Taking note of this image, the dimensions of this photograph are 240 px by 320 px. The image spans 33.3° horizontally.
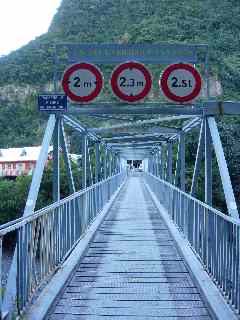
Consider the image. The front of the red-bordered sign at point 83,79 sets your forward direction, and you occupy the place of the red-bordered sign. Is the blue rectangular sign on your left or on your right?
on your right

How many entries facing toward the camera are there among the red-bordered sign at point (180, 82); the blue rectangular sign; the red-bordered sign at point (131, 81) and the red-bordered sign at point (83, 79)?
4

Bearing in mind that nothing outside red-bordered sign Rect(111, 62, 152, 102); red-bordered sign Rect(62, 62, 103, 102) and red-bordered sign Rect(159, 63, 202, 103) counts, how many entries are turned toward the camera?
3

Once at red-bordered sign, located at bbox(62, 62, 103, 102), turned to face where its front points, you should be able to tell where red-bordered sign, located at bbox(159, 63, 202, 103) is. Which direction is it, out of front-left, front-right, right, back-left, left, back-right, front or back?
left

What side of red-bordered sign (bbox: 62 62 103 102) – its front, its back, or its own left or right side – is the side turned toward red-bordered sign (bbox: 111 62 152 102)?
left

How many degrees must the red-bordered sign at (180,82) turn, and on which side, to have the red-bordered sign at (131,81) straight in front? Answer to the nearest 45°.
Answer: approximately 90° to its right

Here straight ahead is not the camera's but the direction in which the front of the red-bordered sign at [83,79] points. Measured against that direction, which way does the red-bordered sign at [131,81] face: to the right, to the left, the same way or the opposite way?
the same way

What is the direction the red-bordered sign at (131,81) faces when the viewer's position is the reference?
facing the viewer

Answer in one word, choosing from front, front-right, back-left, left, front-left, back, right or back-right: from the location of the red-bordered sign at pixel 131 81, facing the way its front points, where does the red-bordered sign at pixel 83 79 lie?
right

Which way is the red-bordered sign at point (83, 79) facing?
toward the camera

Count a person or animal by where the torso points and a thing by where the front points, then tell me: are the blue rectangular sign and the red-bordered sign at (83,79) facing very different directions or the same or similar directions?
same or similar directions

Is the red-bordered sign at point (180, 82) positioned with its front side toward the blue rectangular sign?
no

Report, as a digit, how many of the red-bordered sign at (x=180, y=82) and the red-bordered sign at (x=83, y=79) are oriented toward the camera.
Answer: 2

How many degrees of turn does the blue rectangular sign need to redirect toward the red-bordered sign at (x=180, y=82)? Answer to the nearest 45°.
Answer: approximately 90° to its left

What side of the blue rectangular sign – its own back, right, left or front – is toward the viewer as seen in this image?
front

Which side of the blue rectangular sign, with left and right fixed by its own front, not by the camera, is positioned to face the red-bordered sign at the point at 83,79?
left

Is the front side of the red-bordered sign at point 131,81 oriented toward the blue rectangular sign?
no
